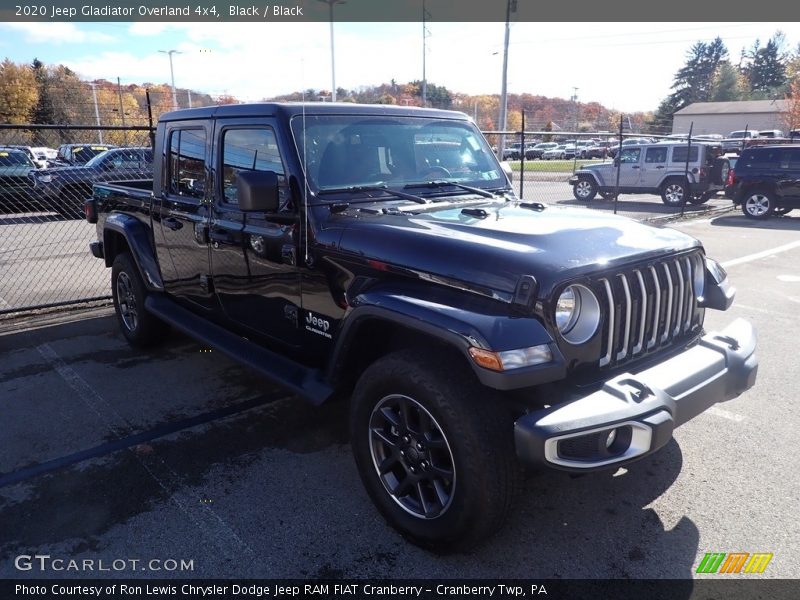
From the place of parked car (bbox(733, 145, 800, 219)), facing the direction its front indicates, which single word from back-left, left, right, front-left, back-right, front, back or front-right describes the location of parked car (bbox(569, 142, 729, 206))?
back-left

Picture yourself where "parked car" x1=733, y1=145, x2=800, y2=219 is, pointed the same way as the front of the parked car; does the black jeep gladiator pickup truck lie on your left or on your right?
on your right

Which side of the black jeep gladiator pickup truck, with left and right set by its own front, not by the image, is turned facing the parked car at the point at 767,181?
left

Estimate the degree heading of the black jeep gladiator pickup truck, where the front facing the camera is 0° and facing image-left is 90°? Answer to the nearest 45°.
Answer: approximately 315°

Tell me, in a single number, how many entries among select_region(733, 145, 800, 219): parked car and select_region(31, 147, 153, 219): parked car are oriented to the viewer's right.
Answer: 1

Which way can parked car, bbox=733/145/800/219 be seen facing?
to the viewer's right

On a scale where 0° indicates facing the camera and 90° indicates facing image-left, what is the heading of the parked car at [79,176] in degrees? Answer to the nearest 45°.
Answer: approximately 45°

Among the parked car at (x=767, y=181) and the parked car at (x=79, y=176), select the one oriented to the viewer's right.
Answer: the parked car at (x=767, y=181)
